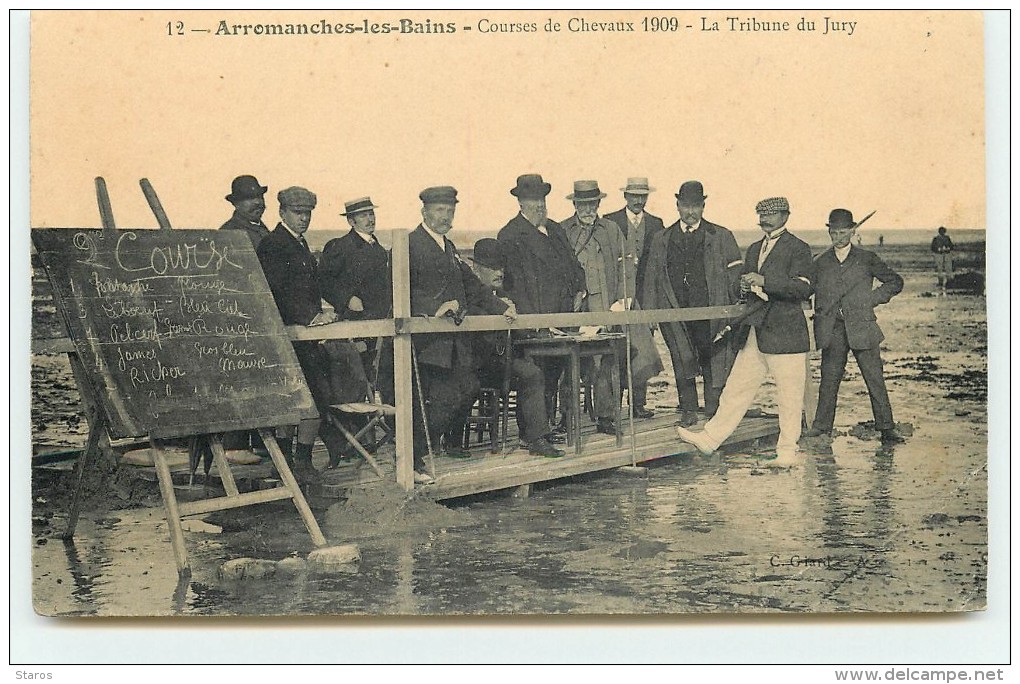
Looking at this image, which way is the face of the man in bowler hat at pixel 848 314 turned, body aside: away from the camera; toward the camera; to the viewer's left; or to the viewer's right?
toward the camera

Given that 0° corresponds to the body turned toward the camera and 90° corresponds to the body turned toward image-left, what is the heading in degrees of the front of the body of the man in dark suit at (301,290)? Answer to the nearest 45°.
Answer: approximately 315°

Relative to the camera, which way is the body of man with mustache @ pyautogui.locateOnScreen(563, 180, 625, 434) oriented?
toward the camera

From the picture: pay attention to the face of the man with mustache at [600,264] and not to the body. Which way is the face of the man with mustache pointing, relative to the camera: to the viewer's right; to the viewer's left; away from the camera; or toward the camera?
toward the camera

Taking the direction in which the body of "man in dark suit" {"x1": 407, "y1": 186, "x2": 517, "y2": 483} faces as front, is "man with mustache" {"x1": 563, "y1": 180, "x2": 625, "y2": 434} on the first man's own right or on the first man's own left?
on the first man's own left

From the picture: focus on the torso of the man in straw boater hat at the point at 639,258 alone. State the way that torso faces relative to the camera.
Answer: toward the camera

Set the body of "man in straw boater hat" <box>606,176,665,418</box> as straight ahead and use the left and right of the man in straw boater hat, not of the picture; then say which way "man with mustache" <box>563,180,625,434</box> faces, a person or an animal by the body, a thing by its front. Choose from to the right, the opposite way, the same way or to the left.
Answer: the same way

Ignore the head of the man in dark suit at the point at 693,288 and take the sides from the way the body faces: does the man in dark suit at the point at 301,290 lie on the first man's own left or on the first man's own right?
on the first man's own right

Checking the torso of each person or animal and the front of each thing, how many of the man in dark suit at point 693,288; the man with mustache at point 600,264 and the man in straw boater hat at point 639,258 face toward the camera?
3

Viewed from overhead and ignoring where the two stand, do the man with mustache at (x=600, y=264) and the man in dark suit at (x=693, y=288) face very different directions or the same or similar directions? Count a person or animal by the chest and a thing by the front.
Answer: same or similar directions

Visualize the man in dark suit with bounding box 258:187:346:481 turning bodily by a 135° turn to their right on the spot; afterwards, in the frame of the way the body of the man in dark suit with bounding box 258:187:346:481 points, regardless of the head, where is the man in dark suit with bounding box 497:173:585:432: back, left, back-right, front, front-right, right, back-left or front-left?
back

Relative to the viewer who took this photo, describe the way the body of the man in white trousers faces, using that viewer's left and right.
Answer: facing the viewer and to the left of the viewer

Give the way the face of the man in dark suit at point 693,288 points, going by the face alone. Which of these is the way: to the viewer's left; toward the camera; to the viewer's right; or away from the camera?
toward the camera

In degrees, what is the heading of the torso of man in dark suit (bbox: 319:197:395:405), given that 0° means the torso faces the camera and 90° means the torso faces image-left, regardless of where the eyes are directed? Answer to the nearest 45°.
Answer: approximately 315°

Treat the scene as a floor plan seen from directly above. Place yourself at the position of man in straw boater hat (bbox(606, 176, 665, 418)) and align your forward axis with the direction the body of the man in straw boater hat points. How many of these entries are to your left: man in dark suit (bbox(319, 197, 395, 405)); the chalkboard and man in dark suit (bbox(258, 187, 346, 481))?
0
